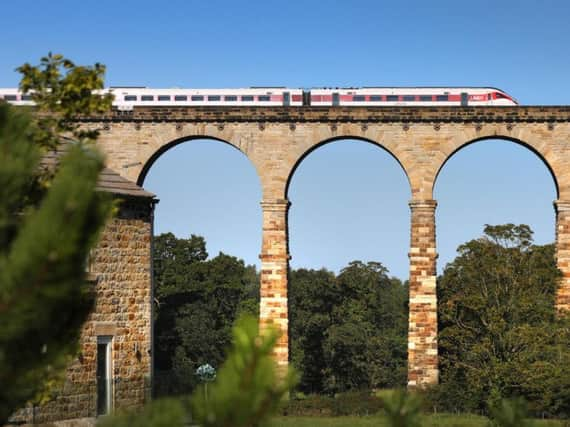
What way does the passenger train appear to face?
to the viewer's right

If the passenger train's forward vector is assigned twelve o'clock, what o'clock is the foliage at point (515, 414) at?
The foliage is roughly at 3 o'clock from the passenger train.

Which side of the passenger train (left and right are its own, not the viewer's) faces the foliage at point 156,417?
right
